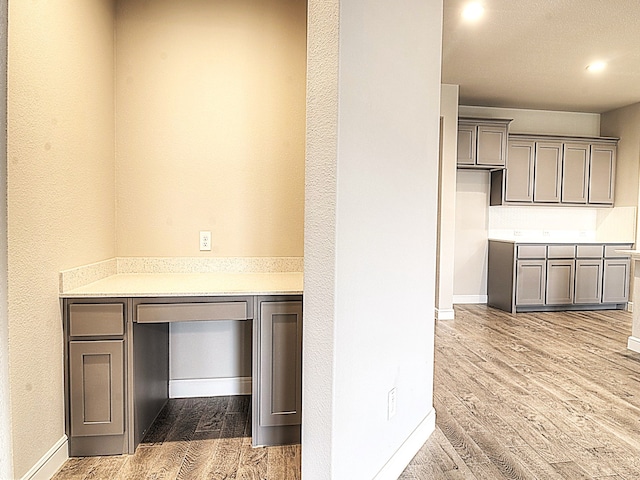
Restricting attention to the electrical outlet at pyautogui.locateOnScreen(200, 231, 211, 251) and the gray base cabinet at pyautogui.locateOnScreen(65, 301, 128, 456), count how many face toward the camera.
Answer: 2

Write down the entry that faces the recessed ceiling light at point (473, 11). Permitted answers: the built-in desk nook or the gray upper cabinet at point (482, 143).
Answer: the gray upper cabinet

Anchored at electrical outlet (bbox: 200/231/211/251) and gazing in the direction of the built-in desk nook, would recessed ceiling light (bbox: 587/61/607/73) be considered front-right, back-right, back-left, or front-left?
back-left

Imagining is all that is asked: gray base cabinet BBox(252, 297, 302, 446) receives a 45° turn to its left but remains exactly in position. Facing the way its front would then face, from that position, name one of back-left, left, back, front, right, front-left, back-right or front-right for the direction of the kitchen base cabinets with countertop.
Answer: left

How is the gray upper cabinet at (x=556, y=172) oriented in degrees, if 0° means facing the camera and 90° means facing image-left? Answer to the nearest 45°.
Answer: approximately 0°

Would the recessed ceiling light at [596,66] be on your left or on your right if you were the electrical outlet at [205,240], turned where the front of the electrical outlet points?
on your left

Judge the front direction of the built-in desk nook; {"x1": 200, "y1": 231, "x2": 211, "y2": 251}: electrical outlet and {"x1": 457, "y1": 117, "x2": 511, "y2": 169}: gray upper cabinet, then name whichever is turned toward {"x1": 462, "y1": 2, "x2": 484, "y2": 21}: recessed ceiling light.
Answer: the gray upper cabinet

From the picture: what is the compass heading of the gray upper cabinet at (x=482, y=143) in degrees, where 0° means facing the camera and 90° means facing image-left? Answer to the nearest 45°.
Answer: approximately 0°
